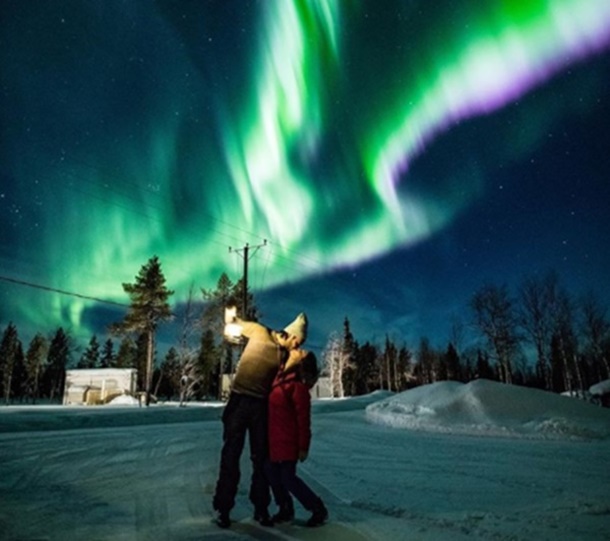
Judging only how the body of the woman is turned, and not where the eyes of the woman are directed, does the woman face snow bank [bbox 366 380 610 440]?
no

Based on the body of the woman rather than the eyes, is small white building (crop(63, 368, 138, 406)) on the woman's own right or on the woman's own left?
on the woman's own right

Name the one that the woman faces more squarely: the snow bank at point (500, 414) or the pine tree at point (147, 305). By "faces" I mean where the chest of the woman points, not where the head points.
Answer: the pine tree

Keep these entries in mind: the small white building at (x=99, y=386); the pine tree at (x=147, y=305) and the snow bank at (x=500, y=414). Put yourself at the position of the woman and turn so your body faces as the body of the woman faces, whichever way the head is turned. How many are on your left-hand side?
0

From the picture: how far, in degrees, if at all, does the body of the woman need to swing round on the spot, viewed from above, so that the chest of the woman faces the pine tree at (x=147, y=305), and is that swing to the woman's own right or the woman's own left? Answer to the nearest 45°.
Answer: approximately 90° to the woman's own right

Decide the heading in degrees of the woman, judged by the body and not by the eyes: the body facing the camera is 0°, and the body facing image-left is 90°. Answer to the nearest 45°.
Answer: approximately 90°
